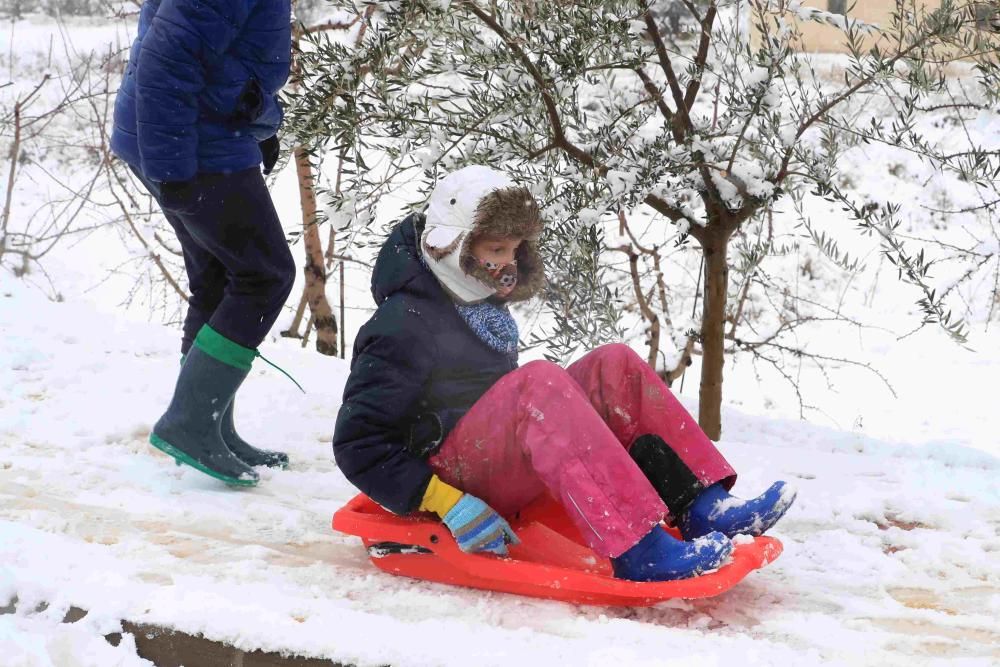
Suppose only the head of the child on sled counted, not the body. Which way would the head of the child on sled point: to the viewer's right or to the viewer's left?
to the viewer's right

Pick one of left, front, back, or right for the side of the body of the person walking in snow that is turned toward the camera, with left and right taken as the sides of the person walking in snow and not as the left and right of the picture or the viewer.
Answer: right

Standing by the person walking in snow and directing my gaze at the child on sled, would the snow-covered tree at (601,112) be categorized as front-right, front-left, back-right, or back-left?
front-left

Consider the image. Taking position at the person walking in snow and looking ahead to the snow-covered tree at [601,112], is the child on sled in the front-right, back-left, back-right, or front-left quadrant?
front-right
